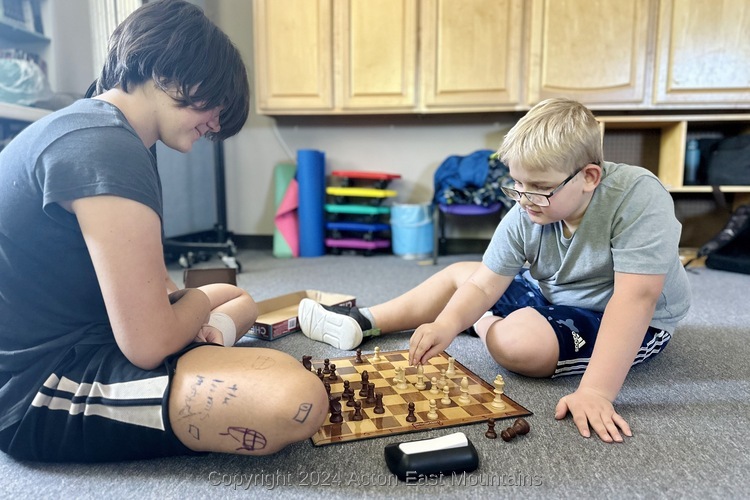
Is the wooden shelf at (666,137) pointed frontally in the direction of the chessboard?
yes

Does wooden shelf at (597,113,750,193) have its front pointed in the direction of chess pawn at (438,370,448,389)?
yes

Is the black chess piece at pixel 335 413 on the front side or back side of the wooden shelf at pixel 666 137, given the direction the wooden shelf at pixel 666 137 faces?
on the front side

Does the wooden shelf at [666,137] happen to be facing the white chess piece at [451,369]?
yes

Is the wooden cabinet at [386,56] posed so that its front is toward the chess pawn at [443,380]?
yes
